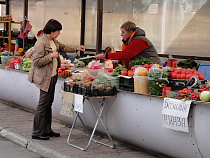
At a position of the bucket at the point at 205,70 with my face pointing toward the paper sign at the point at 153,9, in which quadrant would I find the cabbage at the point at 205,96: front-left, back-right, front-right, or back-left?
back-left

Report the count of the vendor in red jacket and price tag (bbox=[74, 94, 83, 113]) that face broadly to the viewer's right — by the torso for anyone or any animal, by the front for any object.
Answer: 0

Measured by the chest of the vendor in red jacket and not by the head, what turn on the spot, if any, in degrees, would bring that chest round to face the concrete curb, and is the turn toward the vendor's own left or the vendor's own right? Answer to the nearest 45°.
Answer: approximately 45° to the vendor's own left

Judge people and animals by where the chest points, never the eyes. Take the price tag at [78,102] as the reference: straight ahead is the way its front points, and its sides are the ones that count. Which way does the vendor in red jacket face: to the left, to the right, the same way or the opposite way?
to the right

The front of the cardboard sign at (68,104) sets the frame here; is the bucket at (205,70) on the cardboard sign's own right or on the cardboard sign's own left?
on the cardboard sign's own left

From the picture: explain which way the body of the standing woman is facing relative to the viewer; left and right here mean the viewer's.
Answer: facing to the right of the viewer

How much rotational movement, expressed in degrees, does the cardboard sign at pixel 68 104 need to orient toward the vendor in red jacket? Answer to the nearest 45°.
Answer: approximately 135° to its left

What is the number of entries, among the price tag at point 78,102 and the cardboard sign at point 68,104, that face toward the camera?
2

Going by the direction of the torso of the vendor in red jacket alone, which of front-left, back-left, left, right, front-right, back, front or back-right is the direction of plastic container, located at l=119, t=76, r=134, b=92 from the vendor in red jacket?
left

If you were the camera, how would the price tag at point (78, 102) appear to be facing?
facing the viewer

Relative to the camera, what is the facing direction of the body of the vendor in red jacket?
to the viewer's left

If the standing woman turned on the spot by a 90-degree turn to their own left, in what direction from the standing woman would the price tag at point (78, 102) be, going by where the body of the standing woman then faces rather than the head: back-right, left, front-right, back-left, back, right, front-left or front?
back-right

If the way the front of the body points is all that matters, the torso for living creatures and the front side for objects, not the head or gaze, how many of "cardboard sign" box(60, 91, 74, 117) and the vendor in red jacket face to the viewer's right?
0

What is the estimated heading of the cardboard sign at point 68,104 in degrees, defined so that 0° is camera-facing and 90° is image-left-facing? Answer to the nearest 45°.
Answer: approximately 0°

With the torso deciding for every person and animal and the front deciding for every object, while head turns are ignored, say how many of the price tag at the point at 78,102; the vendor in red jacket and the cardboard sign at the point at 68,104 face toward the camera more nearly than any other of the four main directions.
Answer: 2

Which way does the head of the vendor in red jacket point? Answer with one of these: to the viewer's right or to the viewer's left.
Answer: to the viewer's left
